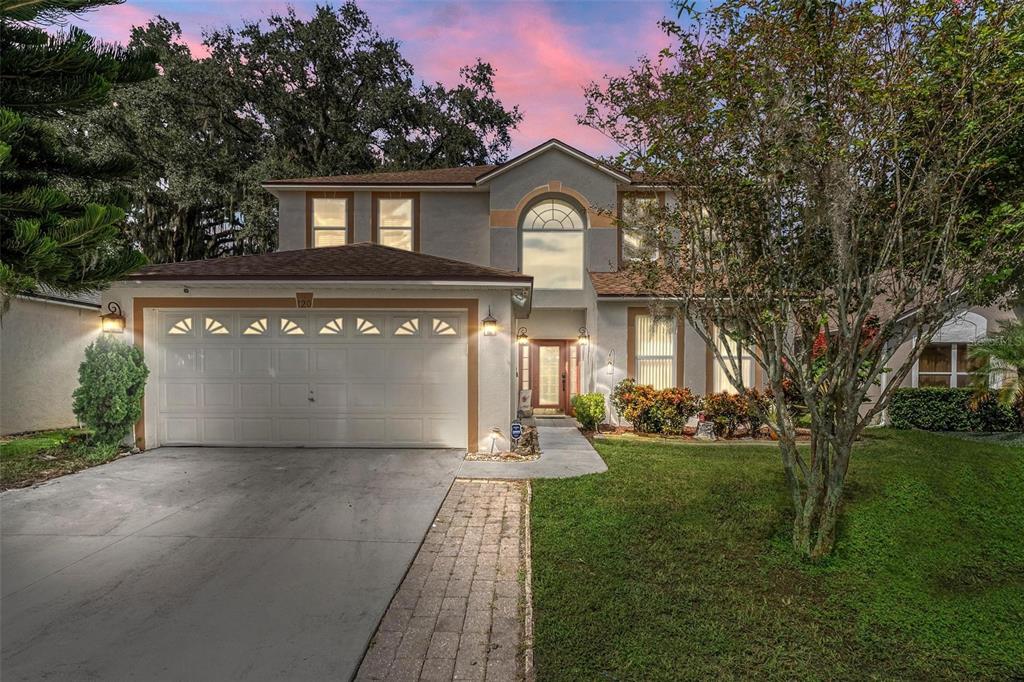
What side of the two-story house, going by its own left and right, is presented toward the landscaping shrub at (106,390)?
right

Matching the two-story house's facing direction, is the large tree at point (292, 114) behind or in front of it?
behind

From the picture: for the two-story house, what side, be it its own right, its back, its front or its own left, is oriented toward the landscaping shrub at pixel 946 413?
left

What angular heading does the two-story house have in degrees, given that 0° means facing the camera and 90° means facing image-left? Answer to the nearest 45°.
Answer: approximately 0°

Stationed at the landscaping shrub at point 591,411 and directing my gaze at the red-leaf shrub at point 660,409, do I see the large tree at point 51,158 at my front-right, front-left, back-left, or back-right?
back-right

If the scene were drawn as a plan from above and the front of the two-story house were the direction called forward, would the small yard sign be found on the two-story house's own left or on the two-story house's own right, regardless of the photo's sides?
on the two-story house's own left
